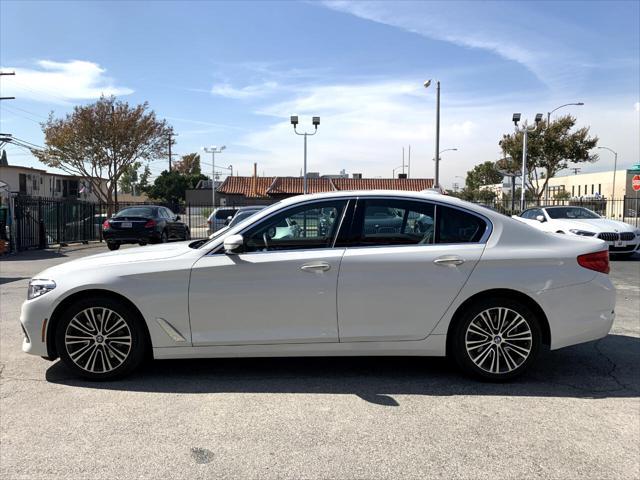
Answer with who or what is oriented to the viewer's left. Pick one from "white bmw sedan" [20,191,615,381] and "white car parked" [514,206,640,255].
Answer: the white bmw sedan

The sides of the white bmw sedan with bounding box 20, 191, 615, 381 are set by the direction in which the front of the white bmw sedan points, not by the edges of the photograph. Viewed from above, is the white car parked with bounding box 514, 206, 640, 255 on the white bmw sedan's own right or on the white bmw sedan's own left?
on the white bmw sedan's own right

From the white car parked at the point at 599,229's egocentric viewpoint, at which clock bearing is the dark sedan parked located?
The dark sedan parked is roughly at 4 o'clock from the white car parked.

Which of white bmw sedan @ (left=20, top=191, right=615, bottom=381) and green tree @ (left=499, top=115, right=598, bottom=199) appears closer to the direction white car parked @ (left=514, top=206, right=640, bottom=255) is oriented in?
the white bmw sedan

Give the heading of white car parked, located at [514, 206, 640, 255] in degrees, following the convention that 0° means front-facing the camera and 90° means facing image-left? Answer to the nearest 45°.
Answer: approximately 315°

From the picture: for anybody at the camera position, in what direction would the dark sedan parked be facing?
facing away from the viewer and to the right of the viewer

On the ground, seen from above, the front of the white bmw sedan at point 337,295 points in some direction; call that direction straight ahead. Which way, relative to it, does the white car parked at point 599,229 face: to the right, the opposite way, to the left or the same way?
to the left

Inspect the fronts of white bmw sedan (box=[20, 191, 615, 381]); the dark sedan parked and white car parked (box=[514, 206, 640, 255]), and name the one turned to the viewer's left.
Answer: the white bmw sedan

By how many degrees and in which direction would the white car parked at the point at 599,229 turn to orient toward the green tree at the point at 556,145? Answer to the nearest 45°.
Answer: approximately 135° to its left

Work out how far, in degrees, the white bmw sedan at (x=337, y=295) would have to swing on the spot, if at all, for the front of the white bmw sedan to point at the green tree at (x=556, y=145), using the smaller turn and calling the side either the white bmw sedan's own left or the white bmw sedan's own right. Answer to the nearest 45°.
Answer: approximately 135° to the white bmw sedan's own right

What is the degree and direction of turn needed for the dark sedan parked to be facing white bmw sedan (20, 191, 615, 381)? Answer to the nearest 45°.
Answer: approximately 135° to its right

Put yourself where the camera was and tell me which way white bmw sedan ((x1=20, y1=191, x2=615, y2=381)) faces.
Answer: facing to the left of the viewer

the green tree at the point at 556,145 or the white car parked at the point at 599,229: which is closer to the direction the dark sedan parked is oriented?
the green tree
